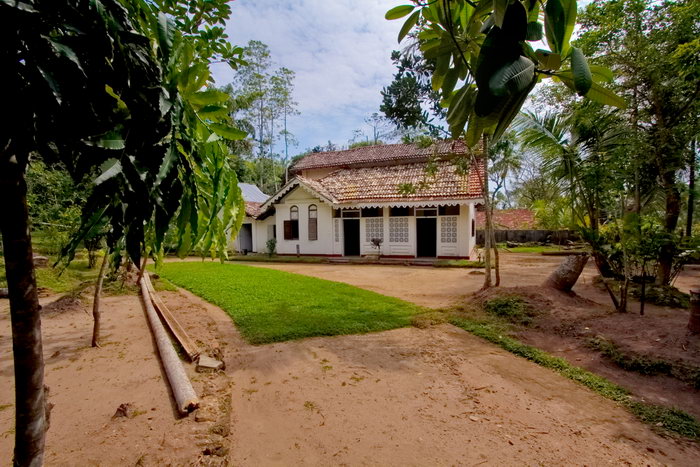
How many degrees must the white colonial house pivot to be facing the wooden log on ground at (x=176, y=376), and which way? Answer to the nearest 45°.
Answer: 0° — it already faces it

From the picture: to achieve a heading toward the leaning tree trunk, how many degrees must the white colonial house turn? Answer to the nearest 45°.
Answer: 0° — it already faces it

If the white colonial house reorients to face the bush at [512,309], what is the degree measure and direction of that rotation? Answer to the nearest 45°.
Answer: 0° — it already faces it

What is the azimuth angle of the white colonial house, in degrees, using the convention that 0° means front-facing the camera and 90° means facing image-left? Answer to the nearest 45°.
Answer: approximately 0°

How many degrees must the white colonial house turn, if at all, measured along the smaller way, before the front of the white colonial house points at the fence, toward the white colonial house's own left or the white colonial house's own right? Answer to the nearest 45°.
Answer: approximately 135° to the white colonial house's own left

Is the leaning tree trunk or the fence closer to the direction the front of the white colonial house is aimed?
the leaning tree trunk

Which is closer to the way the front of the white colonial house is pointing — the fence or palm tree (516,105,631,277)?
the palm tree

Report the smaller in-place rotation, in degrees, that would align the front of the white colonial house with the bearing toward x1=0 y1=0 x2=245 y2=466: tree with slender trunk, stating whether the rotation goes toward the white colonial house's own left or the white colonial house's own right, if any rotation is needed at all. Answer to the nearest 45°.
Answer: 0° — it already faces it
